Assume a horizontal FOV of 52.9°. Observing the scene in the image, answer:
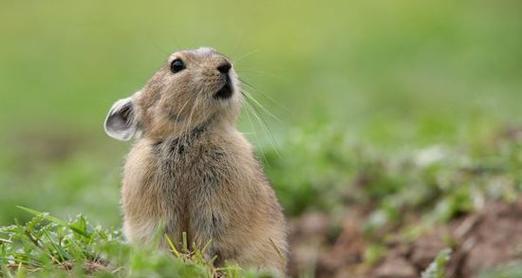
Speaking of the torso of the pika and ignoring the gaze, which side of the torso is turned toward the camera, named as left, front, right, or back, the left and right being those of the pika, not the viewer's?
front
